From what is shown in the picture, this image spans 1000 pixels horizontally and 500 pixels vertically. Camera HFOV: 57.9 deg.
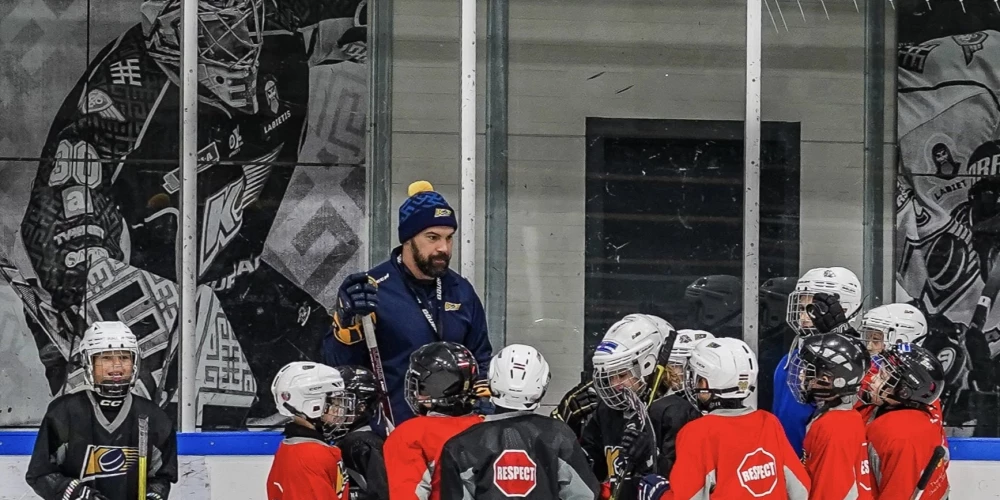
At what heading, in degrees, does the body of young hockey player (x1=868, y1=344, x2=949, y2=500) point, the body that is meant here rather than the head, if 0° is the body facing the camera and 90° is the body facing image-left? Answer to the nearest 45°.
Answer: approximately 90°

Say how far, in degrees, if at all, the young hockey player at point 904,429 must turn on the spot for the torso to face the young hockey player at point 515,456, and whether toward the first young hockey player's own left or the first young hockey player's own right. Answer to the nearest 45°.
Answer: approximately 45° to the first young hockey player's own left

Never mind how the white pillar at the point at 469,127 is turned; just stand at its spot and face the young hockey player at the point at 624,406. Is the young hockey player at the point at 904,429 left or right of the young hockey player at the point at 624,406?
left

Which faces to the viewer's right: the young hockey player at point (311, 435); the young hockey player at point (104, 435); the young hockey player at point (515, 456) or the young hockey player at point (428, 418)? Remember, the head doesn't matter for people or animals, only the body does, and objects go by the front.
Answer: the young hockey player at point (311, 435)

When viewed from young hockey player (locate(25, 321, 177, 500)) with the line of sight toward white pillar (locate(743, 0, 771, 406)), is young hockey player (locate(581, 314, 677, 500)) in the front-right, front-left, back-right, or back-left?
front-right

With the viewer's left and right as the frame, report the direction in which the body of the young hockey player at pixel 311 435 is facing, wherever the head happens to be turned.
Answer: facing to the right of the viewer

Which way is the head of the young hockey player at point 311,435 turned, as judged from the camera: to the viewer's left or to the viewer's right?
to the viewer's right

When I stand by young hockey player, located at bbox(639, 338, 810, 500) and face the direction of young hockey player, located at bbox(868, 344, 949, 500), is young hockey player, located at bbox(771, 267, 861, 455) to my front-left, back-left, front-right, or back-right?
front-left

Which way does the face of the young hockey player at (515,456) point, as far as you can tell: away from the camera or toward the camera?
away from the camera

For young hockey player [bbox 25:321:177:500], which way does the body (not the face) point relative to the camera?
toward the camera

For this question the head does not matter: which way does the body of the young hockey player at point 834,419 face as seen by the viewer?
to the viewer's left

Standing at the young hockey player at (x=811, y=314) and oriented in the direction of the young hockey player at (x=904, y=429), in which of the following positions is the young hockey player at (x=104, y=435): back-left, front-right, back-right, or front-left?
back-right
